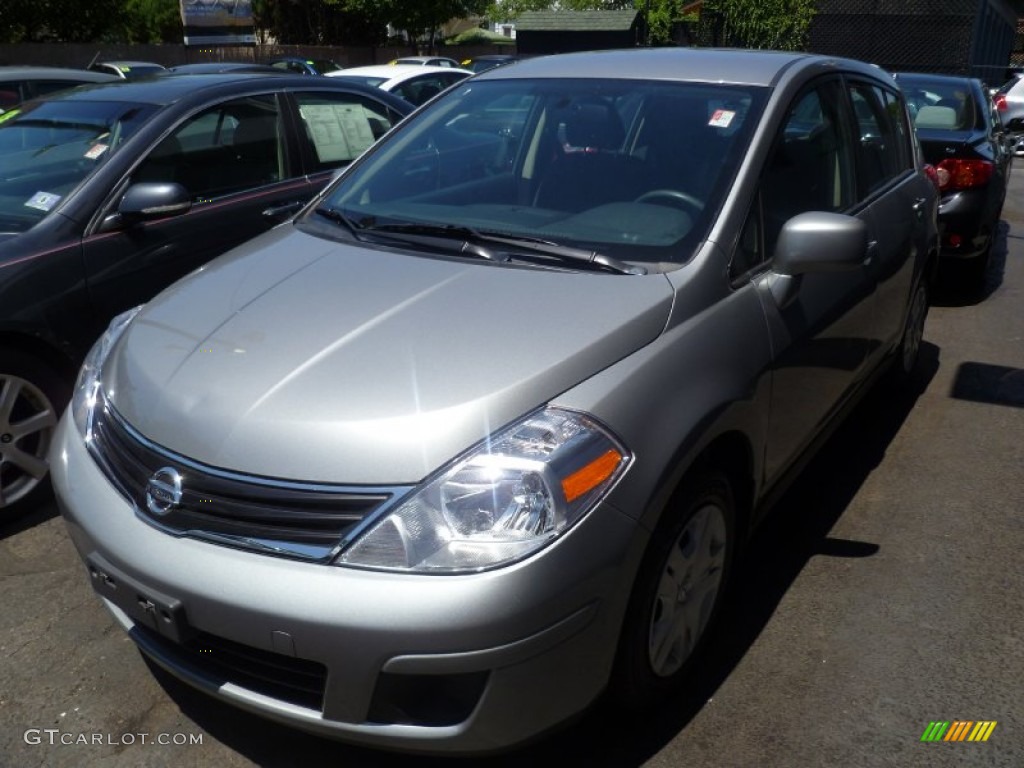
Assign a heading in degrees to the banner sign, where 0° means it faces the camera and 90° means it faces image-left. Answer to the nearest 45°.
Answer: approximately 0°

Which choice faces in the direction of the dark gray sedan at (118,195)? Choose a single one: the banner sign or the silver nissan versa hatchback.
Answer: the banner sign

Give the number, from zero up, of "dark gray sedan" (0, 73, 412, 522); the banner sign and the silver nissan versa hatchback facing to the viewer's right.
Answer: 0

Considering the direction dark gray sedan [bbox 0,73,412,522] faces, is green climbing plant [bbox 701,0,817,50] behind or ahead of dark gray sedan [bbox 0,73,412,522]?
behind

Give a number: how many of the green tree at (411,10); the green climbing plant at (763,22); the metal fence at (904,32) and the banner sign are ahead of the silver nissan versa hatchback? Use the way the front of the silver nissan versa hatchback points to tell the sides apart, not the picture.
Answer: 0

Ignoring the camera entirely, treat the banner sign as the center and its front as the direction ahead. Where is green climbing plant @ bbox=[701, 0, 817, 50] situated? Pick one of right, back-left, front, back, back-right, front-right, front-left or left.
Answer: front-left

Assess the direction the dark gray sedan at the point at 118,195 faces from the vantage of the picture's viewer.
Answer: facing the viewer and to the left of the viewer

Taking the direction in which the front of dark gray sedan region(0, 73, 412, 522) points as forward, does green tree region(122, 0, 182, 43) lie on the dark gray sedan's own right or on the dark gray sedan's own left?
on the dark gray sedan's own right

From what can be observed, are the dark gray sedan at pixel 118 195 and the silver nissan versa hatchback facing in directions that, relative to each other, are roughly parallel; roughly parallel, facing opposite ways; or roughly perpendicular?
roughly parallel

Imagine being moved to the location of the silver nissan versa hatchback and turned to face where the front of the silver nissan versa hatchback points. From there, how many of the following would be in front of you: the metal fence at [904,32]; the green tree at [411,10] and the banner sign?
0

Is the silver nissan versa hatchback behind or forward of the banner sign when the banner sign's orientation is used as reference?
forward

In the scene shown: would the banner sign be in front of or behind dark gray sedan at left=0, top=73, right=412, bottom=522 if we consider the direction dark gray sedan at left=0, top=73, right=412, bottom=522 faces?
behind

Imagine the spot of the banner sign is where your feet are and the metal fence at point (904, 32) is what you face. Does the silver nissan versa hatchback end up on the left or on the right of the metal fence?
right

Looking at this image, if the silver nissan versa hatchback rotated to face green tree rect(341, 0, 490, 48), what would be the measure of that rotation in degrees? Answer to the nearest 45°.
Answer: approximately 135° to its right

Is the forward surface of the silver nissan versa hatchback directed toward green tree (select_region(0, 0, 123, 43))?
no

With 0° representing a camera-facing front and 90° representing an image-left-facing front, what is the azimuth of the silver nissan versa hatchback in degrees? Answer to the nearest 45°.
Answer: approximately 45°

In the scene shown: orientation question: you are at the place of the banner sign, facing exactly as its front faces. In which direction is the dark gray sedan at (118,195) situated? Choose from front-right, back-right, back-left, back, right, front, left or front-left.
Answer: front

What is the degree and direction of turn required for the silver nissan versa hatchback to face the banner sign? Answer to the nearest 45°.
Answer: approximately 135° to its right
